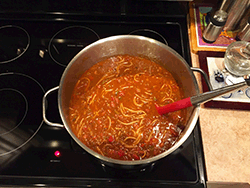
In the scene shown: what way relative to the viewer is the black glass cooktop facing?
toward the camera
